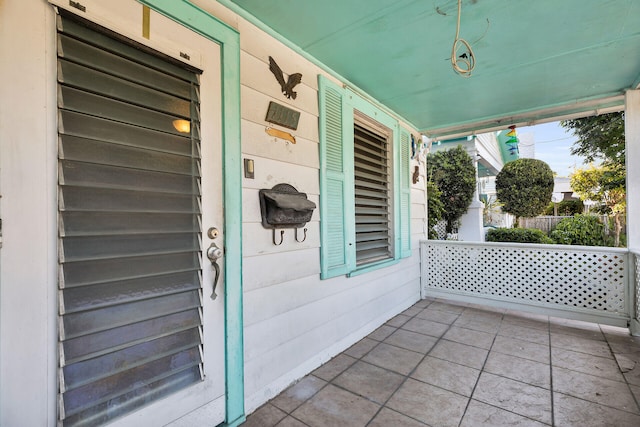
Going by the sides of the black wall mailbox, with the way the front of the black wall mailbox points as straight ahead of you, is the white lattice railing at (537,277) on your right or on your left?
on your left

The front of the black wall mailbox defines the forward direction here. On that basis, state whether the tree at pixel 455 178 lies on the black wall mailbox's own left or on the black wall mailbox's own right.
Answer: on the black wall mailbox's own left

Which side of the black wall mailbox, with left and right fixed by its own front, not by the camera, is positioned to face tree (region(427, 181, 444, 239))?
left

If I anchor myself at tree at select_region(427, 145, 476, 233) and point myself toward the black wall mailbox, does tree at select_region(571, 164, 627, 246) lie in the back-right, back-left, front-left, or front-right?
back-left

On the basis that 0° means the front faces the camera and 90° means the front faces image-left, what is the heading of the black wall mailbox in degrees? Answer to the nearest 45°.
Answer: approximately 315°

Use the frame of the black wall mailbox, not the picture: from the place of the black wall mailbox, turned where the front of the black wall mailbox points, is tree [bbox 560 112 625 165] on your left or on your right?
on your left

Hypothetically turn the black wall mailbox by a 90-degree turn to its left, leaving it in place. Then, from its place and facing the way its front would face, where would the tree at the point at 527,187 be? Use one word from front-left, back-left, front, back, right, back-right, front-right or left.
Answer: front

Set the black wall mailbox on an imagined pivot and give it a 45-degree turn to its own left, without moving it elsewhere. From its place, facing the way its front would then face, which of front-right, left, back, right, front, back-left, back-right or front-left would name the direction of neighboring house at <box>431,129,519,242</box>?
front-left

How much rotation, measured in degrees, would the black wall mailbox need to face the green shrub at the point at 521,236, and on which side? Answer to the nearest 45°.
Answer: approximately 90° to its left
